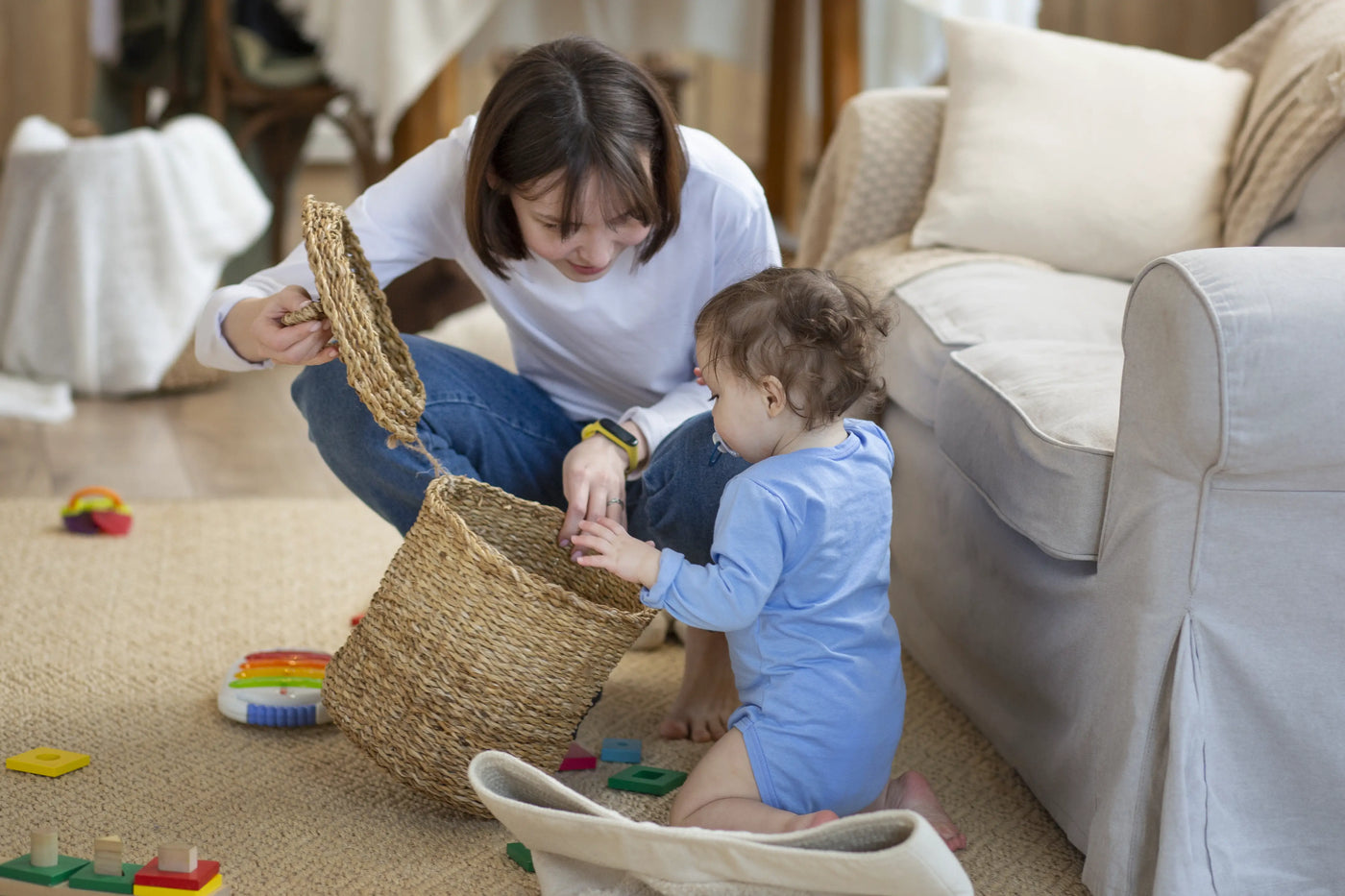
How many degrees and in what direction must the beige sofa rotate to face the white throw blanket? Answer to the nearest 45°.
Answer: approximately 90° to its right

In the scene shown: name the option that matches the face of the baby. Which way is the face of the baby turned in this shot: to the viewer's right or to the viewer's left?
to the viewer's left

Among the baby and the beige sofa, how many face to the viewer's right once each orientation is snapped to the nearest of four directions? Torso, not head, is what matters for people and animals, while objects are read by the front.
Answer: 0

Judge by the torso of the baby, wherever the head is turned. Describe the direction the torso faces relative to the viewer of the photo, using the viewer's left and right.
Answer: facing away from the viewer and to the left of the viewer

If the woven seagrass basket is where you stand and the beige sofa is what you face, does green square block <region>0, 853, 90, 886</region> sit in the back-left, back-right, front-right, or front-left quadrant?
back-right
